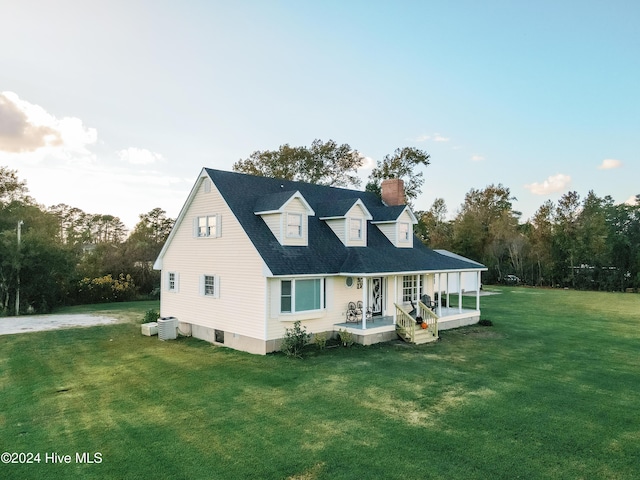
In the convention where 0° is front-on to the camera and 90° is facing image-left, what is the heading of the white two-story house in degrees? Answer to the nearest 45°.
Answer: approximately 315°

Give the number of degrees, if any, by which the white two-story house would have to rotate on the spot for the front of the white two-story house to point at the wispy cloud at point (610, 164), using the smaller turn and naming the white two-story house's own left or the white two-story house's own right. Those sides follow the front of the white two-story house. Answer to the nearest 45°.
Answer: approximately 90° to the white two-story house's own left

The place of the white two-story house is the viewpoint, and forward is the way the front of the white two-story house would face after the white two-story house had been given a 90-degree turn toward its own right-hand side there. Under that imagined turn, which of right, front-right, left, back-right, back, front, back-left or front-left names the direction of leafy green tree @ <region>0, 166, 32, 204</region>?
right

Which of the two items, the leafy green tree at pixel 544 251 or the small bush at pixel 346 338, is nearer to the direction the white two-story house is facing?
the small bush

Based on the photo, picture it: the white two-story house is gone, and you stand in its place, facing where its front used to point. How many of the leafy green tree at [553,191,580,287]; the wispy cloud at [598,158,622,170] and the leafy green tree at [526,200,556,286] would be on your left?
3

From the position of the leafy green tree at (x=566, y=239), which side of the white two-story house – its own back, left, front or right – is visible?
left

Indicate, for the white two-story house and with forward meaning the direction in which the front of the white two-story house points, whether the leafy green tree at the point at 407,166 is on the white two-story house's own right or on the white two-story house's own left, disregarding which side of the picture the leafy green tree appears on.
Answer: on the white two-story house's own left

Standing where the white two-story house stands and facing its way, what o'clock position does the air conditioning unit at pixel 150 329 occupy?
The air conditioning unit is roughly at 5 o'clock from the white two-story house.

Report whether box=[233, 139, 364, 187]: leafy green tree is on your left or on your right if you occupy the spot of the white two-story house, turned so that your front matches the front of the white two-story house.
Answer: on your left
